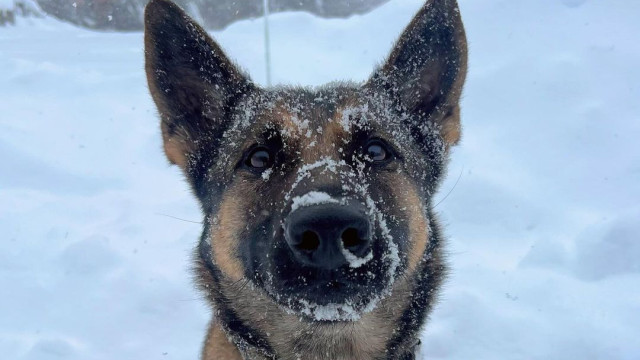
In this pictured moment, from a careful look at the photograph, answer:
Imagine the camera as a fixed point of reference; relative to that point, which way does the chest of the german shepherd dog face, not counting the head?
toward the camera
